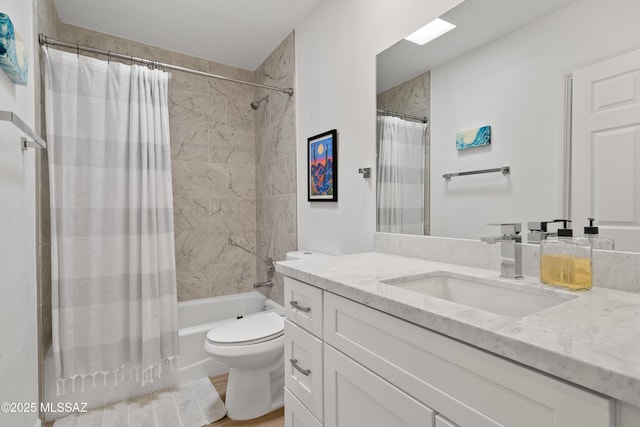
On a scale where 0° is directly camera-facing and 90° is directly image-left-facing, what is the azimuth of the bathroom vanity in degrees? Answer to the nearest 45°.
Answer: approximately 45°

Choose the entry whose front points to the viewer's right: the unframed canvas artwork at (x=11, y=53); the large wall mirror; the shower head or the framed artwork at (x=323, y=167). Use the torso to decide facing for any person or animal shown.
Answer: the unframed canvas artwork at (x=11, y=53)

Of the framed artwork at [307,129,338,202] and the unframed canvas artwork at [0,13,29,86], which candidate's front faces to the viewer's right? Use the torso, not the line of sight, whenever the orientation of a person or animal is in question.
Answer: the unframed canvas artwork at [0,13,29,86]

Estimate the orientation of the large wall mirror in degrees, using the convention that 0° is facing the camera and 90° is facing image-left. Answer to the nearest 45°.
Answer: approximately 45°

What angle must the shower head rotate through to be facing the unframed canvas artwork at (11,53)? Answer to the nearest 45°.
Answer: approximately 90° to its left

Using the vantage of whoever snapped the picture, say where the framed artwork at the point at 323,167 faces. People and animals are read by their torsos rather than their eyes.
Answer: facing the viewer and to the left of the viewer

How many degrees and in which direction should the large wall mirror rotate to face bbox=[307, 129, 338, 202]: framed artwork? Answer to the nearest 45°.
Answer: approximately 90° to its right

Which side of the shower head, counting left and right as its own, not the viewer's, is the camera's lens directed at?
left

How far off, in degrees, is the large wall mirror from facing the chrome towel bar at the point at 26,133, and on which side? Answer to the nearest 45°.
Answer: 0° — it already faces it

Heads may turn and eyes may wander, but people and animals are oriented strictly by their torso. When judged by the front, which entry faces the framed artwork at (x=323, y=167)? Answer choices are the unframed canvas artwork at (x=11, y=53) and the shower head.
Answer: the unframed canvas artwork at (x=11, y=53)

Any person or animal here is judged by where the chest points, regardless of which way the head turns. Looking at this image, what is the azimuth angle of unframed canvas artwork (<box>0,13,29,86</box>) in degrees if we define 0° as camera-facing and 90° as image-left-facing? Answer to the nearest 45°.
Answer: approximately 270°

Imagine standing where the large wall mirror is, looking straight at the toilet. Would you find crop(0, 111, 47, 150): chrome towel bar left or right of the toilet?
left

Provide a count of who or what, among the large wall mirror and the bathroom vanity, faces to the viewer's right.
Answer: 0
